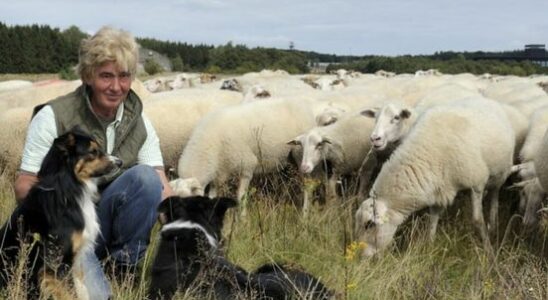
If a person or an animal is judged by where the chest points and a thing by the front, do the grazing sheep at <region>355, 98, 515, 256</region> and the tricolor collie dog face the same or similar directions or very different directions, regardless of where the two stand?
very different directions

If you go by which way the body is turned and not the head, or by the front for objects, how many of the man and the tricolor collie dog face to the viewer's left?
0

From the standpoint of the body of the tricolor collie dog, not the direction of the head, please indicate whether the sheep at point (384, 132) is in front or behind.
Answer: in front

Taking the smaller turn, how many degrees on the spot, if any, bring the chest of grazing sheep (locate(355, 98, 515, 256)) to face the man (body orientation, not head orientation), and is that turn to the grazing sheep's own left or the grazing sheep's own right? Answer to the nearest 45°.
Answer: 0° — it already faces them

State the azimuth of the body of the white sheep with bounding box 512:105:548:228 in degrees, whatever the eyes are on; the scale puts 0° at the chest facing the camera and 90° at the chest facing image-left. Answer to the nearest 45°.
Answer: approximately 45°
